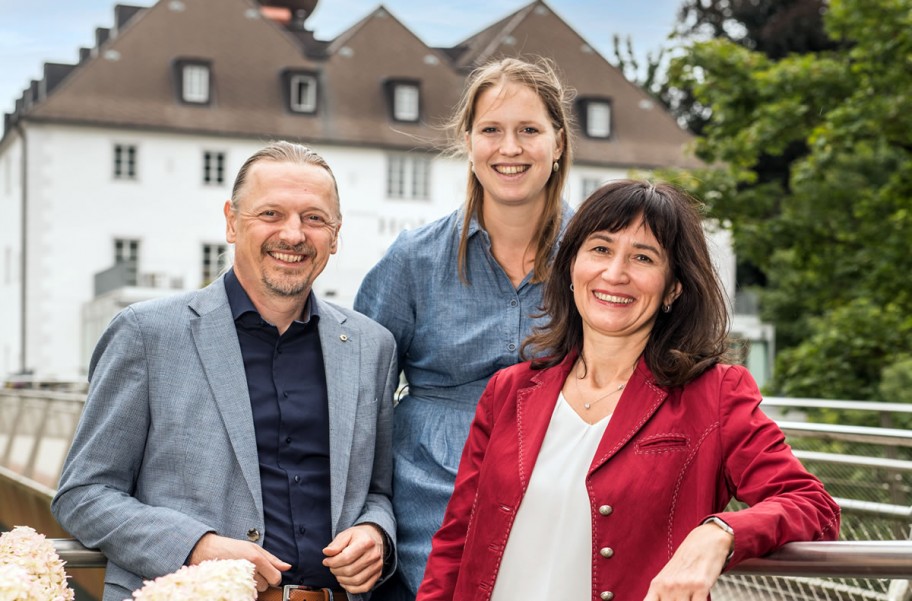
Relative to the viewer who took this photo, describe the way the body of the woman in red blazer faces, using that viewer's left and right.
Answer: facing the viewer and to the left of the viewer

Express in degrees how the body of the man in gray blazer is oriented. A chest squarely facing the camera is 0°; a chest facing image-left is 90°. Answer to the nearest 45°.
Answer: approximately 315°

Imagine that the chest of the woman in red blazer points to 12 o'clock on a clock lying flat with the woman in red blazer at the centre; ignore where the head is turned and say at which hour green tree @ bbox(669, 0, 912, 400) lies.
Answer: The green tree is roughly at 5 o'clock from the woman in red blazer.

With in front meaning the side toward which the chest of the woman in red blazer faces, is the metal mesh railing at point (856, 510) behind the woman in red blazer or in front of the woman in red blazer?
behind

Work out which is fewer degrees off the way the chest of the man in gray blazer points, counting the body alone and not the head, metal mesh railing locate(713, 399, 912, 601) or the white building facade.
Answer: the metal mesh railing

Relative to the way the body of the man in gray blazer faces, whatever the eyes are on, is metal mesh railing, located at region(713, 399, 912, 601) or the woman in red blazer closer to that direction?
the woman in red blazer

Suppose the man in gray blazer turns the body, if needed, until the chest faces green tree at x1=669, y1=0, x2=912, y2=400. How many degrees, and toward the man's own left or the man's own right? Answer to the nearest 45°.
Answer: approximately 90° to the man's own left

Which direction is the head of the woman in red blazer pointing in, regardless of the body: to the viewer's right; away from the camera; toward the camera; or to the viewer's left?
toward the camera

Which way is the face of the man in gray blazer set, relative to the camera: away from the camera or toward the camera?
toward the camera

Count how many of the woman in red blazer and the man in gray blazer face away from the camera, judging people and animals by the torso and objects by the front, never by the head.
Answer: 0

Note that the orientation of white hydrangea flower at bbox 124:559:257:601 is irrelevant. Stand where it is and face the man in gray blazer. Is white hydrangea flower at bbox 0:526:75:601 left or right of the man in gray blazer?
left
